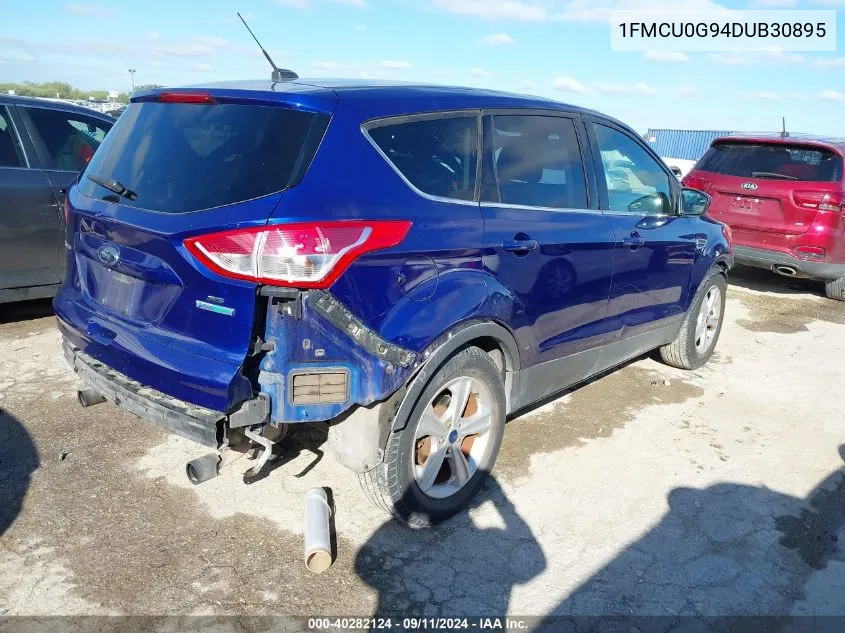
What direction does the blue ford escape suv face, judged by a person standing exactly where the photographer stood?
facing away from the viewer and to the right of the viewer

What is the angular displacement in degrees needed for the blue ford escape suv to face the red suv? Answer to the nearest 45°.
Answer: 0° — it already faces it
